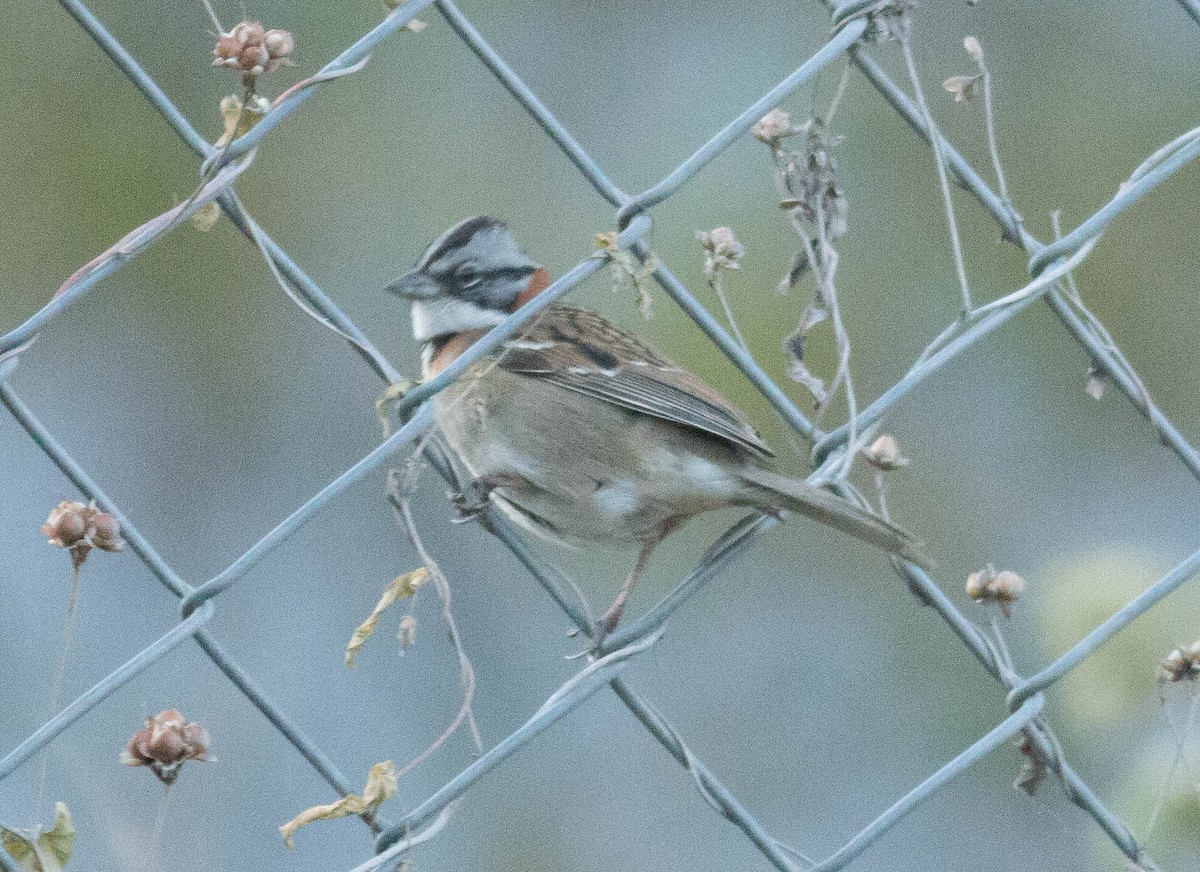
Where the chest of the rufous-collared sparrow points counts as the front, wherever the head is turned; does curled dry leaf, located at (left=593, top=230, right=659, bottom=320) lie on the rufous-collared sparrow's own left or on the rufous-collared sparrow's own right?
on the rufous-collared sparrow's own left

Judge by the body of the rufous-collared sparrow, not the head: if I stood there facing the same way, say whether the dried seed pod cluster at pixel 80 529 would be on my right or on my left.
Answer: on my left

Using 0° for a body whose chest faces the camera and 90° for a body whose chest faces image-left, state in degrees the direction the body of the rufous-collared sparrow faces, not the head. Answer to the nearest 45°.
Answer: approximately 90°

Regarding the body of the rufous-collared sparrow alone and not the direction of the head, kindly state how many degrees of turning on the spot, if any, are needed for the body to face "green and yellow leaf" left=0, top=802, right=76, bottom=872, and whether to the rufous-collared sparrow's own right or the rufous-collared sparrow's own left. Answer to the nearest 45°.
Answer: approximately 45° to the rufous-collared sparrow's own left

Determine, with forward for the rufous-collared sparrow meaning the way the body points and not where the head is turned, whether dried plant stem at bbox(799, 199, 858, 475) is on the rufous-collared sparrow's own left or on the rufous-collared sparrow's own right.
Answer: on the rufous-collared sparrow's own left
